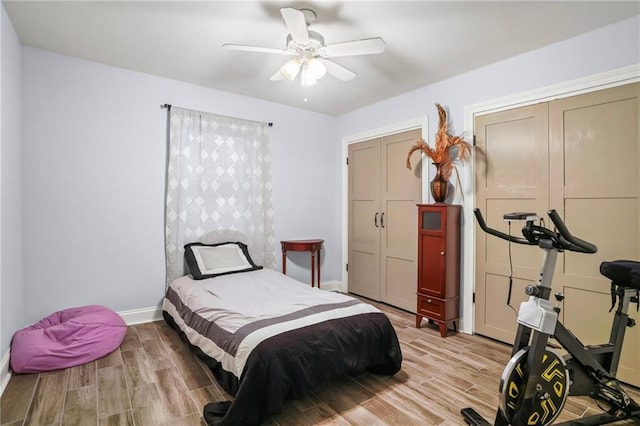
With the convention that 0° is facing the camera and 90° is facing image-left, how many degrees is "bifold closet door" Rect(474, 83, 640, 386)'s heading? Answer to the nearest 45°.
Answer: approximately 45°

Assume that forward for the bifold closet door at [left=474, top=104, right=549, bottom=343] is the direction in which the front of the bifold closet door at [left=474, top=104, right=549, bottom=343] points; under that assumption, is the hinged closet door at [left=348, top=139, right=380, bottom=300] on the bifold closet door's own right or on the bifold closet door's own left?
on the bifold closet door's own right

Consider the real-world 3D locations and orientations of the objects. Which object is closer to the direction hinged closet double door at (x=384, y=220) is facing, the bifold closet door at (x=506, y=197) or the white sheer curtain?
the white sheer curtain

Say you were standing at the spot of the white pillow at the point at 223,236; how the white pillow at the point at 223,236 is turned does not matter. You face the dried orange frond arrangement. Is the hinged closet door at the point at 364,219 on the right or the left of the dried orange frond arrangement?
left

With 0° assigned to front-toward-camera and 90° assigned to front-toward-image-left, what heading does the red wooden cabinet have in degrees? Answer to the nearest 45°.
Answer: approximately 45°

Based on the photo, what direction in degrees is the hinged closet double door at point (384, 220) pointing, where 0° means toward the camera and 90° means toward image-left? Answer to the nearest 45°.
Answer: approximately 45°

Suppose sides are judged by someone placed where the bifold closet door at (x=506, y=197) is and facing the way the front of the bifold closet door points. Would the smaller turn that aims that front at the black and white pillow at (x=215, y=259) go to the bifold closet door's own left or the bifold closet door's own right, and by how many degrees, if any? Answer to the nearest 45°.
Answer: approximately 45° to the bifold closet door's own right

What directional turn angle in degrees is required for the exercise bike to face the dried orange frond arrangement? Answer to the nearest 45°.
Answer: approximately 90° to its right

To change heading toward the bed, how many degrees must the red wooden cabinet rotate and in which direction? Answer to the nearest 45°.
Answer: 0° — it already faces it

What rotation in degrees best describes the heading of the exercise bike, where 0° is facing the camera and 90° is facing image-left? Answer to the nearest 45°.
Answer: approximately 45°

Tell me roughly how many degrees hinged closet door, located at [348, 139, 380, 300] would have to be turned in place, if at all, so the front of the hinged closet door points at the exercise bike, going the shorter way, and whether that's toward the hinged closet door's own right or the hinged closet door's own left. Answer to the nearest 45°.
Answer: approximately 45° to the hinged closet door's own left
